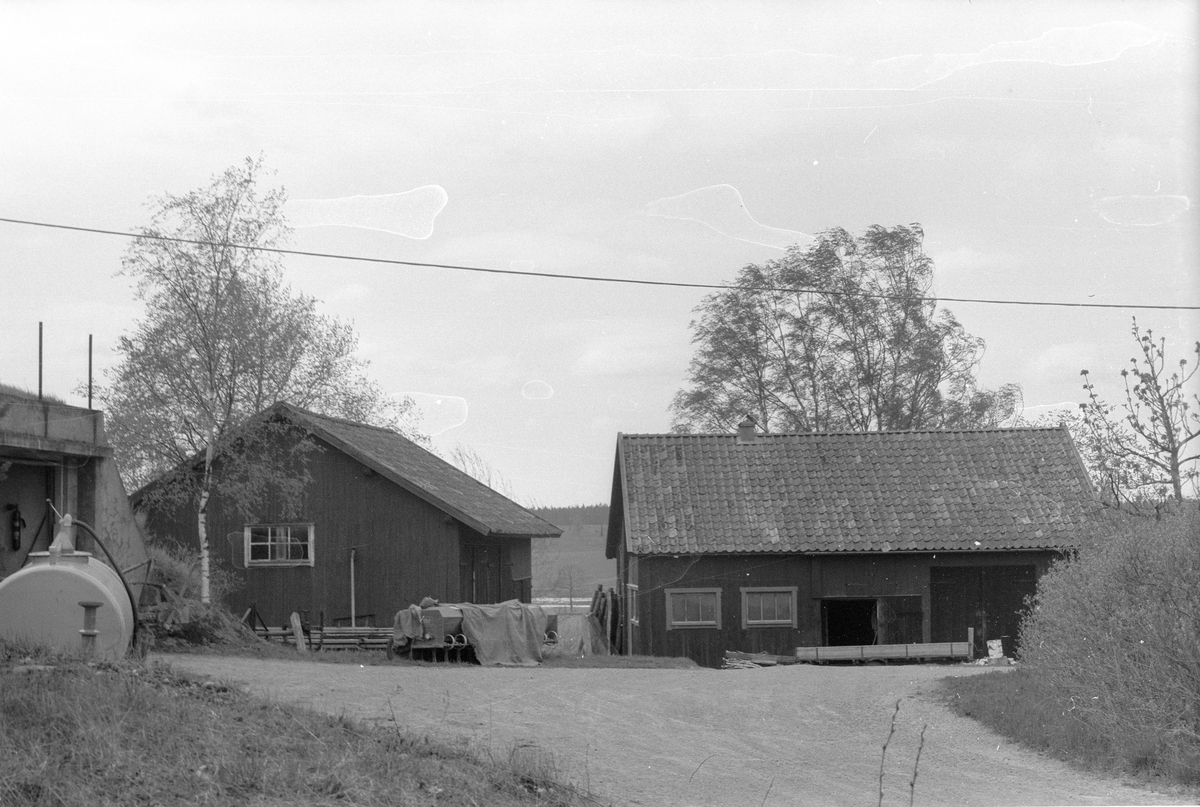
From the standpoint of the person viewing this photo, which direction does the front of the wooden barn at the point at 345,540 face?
facing the viewer and to the right of the viewer

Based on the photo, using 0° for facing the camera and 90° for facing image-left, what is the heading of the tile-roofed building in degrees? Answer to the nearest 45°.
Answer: approximately 0°

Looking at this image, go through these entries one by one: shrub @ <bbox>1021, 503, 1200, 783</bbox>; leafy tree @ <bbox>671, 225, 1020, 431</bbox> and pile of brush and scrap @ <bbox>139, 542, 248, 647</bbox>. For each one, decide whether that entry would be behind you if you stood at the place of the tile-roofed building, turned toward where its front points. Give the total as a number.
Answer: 1

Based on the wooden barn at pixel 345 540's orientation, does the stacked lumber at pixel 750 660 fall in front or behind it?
in front

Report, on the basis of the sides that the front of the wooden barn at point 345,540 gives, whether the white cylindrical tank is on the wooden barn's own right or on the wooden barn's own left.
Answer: on the wooden barn's own right

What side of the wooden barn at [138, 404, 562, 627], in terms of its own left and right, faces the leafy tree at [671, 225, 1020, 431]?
left

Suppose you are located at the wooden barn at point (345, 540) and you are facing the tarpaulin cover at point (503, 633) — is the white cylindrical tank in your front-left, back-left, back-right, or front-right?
front-right

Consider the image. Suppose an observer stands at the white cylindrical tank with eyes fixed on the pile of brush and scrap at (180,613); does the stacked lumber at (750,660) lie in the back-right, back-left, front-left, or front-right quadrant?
front-right

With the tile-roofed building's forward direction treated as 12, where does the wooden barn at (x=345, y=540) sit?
The wooden barn is roughly at 3 o'clock from the tile-roofed building.

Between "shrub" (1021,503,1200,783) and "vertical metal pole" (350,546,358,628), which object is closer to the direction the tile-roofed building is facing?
the shrub

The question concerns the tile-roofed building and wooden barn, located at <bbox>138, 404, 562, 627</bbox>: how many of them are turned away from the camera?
0

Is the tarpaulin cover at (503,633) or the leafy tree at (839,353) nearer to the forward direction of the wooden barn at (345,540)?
the tarpaulin cover
